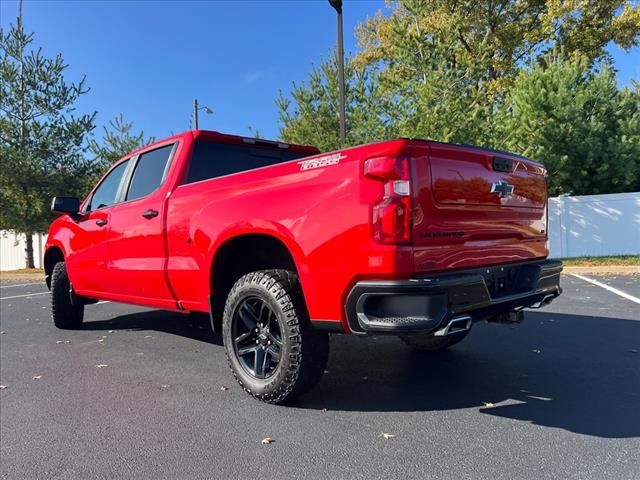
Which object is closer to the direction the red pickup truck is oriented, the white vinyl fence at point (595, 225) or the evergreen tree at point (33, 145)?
the evergreen tree

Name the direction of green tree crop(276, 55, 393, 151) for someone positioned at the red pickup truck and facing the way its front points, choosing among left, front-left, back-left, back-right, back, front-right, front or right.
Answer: front-right

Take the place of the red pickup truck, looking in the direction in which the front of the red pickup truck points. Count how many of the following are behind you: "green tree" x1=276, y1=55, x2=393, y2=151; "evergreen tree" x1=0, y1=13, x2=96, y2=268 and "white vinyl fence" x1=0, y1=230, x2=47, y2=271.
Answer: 0

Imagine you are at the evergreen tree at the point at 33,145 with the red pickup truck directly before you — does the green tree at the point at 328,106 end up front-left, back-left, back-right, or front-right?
front-left

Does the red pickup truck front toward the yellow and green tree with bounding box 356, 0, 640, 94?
no

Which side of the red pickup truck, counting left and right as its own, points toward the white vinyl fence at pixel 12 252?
front

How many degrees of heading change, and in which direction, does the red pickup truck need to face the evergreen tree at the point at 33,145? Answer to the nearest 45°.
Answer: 0° — it already faces it

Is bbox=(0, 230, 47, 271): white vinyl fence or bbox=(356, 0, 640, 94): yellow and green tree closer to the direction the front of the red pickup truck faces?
the white vinyl fence

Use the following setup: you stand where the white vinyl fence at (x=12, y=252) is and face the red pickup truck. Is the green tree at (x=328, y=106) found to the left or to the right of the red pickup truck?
left

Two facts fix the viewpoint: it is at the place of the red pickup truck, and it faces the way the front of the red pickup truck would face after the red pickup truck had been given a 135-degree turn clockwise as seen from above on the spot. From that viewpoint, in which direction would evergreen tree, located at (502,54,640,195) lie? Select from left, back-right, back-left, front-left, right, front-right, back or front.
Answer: front-left

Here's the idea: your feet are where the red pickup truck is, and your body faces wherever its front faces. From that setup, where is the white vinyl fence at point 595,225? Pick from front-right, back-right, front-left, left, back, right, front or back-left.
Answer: right

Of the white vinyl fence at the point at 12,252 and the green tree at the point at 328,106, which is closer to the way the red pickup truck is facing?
the white vinyl fence

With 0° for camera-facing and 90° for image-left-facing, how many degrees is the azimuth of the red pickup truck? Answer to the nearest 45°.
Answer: approximately 135°
